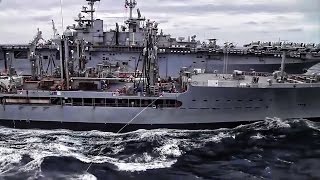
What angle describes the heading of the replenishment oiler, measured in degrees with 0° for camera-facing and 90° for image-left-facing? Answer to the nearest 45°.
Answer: approximately 270°
